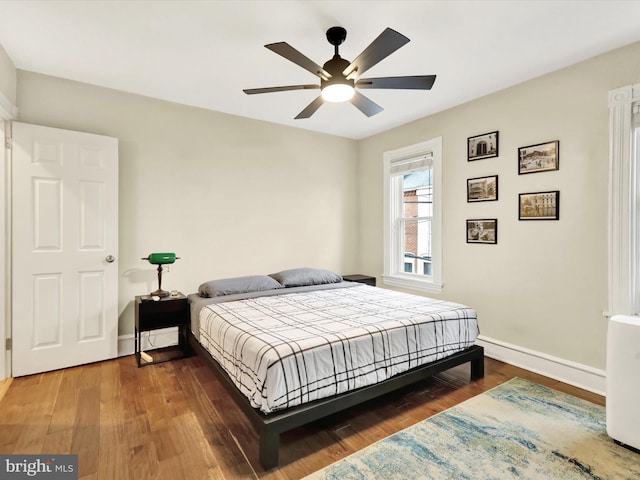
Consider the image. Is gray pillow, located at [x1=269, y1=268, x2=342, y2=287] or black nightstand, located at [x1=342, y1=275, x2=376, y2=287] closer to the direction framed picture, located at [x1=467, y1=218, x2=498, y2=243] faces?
the gray pillow

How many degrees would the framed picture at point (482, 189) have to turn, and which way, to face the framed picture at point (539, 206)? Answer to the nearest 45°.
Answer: approximately 90° to its left

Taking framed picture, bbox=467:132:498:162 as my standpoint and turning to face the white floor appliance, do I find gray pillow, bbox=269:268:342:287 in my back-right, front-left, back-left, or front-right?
back-right

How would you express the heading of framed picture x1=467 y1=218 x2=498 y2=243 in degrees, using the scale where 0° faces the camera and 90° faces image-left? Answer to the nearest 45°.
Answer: approximately 45°

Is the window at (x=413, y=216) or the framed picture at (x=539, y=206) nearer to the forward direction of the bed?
the framed picture

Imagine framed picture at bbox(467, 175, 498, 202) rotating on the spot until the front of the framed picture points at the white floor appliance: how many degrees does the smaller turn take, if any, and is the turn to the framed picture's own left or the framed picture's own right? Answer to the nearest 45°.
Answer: approximately 90° to the framed picture's own left
